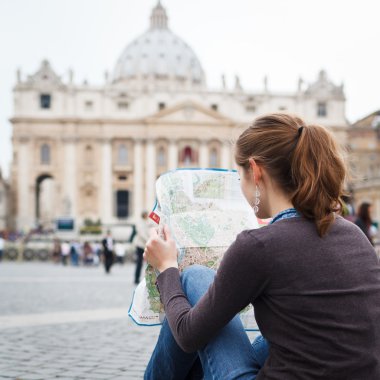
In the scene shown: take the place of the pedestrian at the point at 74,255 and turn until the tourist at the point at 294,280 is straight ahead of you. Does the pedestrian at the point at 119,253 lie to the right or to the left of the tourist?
left

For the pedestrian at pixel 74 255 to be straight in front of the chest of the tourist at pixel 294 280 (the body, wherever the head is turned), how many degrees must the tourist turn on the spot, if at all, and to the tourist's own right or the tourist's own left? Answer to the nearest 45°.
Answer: approximately 45° to the tourist's own right

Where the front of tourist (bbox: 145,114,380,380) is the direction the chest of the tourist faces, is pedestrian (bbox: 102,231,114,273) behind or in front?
in front

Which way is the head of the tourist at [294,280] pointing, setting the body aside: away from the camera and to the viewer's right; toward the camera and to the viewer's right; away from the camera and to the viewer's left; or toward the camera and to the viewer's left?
away from the camera and to the viewer's left

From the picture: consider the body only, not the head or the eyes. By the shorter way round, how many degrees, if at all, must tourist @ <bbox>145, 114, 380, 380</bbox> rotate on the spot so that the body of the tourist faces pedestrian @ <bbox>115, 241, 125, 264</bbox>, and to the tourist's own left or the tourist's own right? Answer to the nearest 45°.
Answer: approximately 45° to the tourist's own right

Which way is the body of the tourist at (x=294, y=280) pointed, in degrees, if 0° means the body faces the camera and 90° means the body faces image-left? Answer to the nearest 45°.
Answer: approximately 135°

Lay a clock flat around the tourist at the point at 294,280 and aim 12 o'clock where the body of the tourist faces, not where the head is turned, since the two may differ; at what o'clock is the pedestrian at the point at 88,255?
The pedestrian is roughly at 1 o'clock from the tourist.
